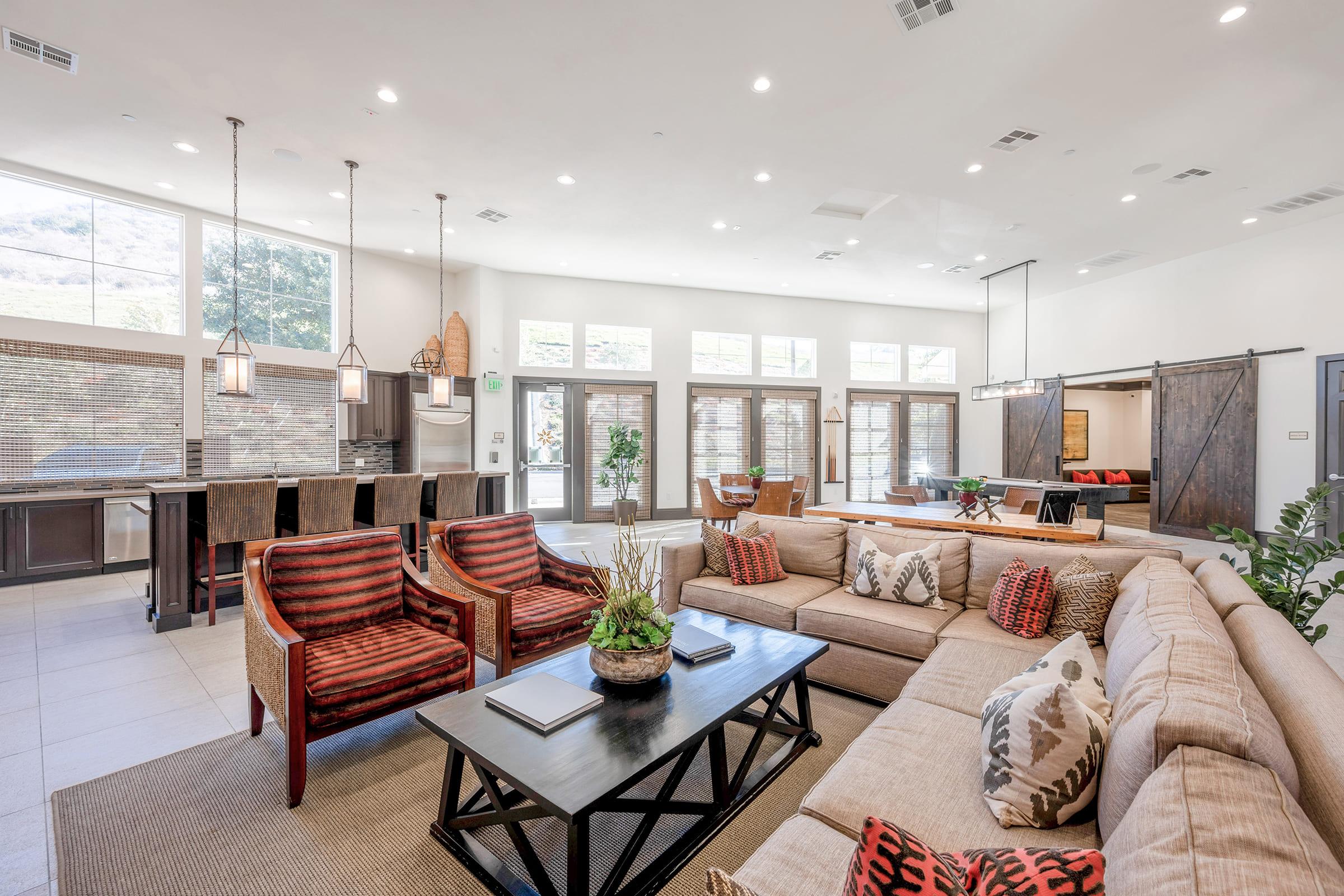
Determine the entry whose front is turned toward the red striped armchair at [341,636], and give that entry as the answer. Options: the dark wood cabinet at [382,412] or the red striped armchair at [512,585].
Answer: the dark wood cabinet

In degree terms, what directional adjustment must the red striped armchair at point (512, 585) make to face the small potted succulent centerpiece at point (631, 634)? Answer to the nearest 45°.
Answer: approximately 45° to its right

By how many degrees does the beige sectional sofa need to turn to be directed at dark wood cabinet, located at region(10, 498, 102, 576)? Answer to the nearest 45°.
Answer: approximately 45° to its right

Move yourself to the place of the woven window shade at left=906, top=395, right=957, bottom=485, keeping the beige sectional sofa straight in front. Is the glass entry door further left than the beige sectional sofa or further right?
right

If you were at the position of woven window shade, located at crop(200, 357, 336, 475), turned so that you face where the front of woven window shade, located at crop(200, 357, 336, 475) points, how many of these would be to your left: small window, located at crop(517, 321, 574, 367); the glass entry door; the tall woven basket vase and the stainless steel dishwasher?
3

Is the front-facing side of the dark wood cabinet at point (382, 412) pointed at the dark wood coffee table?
yes

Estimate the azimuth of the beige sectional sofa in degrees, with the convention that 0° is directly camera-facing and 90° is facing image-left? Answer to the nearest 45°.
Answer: approximately 45°

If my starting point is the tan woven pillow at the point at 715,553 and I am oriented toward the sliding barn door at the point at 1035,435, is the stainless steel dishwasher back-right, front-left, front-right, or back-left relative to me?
back-left
